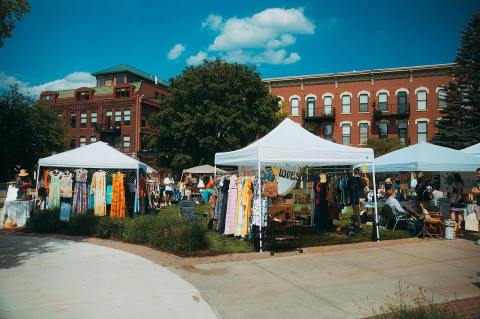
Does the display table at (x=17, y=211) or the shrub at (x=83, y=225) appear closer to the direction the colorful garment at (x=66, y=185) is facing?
the shrub

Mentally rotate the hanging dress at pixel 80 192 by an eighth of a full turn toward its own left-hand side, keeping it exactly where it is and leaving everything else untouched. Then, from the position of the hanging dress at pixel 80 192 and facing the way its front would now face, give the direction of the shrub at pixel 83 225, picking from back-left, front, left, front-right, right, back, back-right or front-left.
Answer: front-right

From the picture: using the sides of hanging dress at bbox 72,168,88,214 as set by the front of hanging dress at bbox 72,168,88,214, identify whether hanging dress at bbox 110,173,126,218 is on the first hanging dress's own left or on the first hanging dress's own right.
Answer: on the first hanging dress's own left

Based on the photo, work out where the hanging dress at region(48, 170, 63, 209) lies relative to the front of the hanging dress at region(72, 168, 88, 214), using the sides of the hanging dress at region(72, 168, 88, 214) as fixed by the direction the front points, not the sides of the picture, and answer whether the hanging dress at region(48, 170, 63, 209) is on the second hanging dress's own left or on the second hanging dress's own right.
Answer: on the second hanging dress's own right

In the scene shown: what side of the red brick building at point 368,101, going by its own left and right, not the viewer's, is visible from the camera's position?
front

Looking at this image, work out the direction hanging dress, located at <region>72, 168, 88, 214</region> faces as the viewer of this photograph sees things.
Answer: facing the viewer

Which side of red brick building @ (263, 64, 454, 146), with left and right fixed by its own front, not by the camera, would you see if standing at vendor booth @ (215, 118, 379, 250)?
front

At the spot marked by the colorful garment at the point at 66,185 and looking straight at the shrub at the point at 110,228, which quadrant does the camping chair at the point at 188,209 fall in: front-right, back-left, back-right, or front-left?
front-left

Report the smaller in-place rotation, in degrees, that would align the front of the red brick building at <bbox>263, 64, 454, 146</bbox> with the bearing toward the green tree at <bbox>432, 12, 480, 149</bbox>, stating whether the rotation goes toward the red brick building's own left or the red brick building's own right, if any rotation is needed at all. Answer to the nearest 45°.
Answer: approximately 45° to the red brick building's own left

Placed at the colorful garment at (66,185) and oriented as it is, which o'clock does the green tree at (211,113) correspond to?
The green tree is roughly at 7 o'clock from the colorful garment.

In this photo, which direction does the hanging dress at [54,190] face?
toward the camera

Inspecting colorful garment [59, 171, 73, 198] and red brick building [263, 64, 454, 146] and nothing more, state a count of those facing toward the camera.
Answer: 2

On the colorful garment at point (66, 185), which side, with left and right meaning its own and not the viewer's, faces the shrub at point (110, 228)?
front

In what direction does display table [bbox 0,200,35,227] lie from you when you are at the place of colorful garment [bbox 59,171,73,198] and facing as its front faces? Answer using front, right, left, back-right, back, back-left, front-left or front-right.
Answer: right

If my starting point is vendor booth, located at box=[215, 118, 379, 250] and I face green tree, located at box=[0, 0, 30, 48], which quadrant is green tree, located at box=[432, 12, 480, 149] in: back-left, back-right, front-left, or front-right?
back-right

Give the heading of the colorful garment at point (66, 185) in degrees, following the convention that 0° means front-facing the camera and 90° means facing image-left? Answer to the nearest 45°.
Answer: approximately 0°

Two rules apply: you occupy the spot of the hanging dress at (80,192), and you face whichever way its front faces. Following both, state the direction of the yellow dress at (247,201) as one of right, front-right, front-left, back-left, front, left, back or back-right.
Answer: front-left

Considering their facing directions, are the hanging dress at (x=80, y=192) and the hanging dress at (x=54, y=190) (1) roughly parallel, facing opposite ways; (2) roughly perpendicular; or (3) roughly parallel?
roughly parallel
